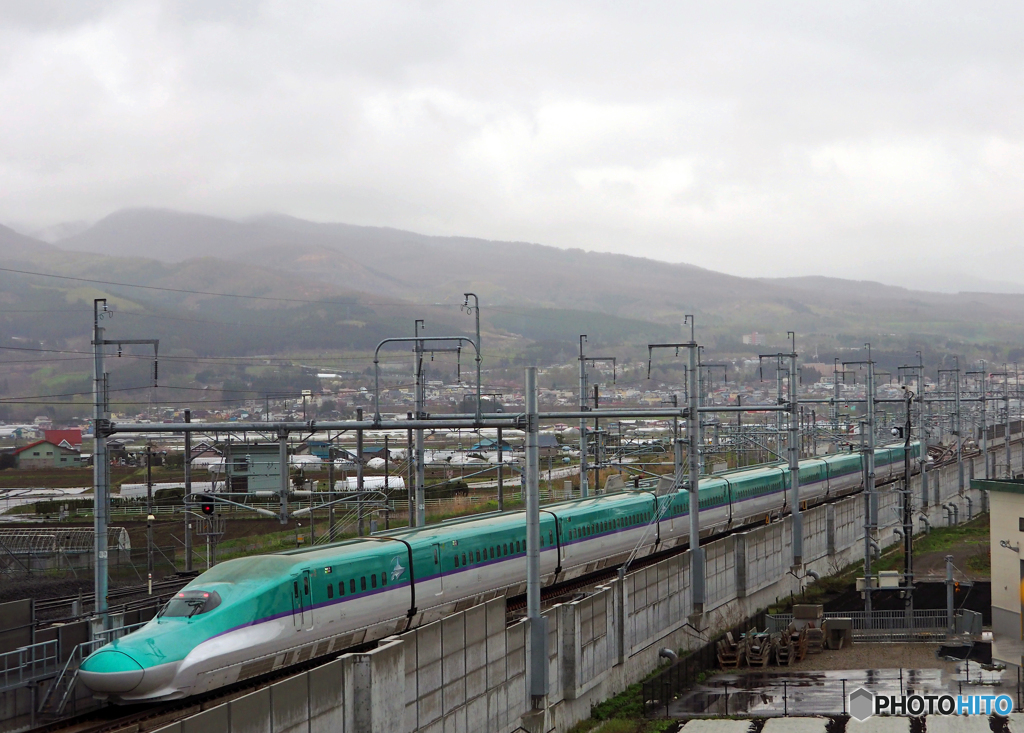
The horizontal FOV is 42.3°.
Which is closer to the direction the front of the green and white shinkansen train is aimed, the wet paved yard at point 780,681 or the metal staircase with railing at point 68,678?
the metal staircase with railing

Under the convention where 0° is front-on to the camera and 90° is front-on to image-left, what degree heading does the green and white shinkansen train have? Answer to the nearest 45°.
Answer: approximately 45°

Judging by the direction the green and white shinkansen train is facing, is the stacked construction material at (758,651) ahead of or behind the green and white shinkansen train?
behind

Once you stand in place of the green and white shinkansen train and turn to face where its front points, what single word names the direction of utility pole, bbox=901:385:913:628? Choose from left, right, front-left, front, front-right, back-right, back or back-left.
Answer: back

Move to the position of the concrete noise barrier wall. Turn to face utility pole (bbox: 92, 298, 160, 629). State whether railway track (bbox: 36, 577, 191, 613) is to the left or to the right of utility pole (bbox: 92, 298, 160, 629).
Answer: right

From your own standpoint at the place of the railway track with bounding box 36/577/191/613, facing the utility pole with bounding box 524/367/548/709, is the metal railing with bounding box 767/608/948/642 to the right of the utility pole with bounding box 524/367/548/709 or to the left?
left
